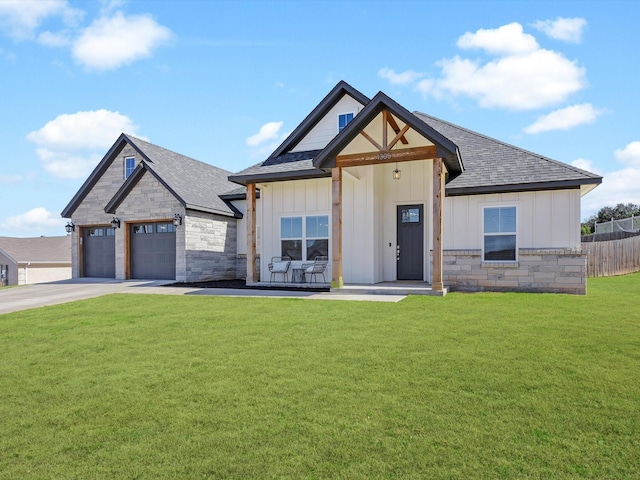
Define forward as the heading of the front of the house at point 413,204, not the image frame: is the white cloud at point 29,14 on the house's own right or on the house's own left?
on the house's own right

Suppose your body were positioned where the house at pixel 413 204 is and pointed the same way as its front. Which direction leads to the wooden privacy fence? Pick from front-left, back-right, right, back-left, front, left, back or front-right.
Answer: back-left

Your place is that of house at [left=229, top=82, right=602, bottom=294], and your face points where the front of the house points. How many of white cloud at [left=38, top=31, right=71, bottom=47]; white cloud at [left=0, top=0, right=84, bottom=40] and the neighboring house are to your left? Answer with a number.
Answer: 0

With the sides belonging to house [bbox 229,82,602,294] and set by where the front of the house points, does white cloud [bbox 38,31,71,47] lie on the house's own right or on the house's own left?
on the house's own right

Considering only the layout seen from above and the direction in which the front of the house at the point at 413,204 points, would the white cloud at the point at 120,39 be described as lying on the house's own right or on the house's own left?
on the house's own right

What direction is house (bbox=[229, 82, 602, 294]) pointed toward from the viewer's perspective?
toward the camera
